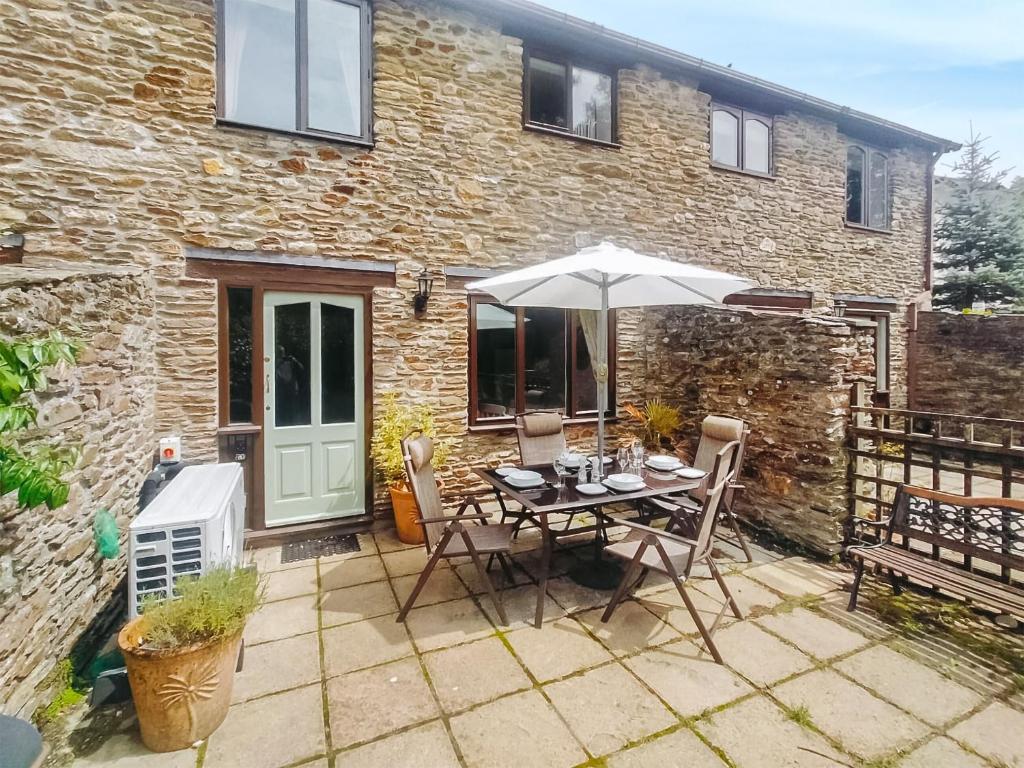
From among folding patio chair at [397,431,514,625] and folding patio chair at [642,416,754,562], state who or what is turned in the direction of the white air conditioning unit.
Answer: folding patio chair at [642,416,754,562]

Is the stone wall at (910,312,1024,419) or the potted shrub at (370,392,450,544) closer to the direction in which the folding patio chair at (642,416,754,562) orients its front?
the potted shrub

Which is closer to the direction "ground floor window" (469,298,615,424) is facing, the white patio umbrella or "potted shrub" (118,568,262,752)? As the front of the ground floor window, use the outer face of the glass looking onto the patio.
the white patio umbrella

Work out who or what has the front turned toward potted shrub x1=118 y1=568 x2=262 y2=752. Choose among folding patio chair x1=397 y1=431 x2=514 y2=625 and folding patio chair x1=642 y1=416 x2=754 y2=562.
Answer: folding patio chair x1=642 y1=416 x2=754 y2=562

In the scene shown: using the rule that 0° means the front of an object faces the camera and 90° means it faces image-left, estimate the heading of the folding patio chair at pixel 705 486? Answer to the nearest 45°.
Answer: approximately 45°

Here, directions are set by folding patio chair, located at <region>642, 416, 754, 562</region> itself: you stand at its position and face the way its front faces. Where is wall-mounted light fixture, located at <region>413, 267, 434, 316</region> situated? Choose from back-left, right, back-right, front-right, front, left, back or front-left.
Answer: front-right

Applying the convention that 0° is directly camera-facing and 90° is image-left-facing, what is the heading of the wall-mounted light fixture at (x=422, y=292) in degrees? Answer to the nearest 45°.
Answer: approximately 315°

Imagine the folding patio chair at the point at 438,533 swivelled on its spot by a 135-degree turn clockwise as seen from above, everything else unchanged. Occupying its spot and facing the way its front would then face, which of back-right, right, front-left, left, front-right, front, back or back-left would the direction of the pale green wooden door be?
right

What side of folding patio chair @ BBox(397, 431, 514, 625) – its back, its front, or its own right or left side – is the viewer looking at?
right
